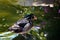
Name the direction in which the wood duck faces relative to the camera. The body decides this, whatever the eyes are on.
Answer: to the viewer's right
